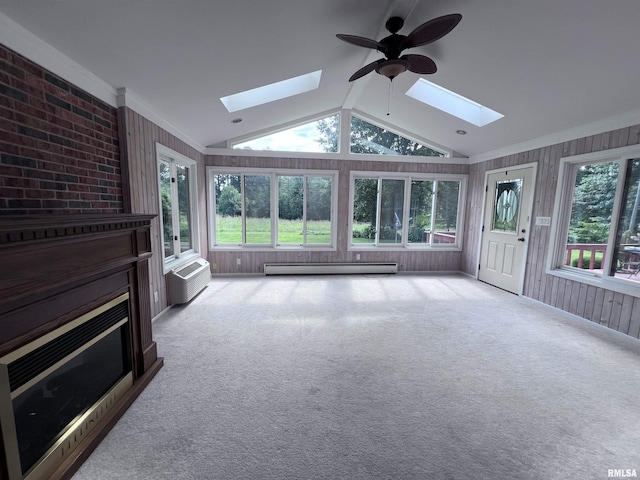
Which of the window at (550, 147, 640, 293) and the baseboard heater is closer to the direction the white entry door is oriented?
the baseboard heater

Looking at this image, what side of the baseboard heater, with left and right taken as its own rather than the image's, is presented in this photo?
front

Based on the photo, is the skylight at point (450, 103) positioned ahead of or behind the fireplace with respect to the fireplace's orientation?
ahead

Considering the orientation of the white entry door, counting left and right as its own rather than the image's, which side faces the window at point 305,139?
front

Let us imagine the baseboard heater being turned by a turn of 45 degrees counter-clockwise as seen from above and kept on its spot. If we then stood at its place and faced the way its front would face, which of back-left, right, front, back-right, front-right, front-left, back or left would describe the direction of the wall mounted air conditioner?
right

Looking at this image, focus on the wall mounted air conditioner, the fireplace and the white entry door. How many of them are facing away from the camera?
0

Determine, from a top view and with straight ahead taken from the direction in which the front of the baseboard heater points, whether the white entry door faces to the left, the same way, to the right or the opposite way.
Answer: to the right

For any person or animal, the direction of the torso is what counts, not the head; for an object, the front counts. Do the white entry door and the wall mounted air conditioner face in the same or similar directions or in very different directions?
very different directions

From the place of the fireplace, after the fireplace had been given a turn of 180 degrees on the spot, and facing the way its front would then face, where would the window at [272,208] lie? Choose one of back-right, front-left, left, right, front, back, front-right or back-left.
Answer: right

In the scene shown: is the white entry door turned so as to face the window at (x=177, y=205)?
yes

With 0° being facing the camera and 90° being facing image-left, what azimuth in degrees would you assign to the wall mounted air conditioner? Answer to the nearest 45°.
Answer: approximately 315°

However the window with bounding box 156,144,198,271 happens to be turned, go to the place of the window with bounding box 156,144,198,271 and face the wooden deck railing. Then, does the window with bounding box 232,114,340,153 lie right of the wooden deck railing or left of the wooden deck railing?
left

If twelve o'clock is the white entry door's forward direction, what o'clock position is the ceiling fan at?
The ceiling fan is roughly at 11 o'clock from the white entry door.

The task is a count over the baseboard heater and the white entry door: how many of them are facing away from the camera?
0

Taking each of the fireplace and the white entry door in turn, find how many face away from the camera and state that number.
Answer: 0
